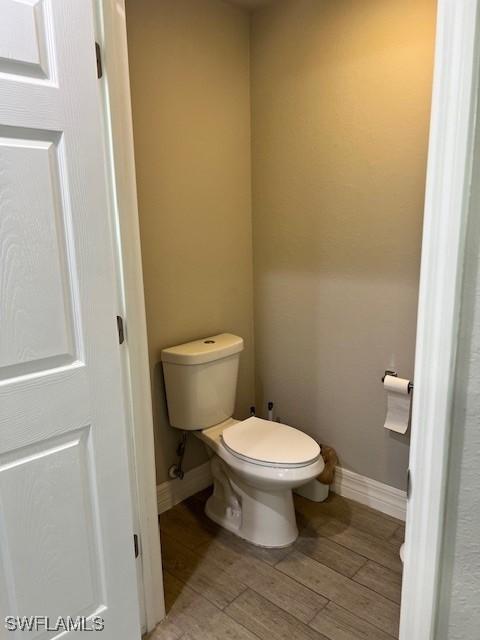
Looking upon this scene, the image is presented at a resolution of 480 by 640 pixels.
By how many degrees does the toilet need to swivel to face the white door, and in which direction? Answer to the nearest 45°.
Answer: approximately 90° to its right

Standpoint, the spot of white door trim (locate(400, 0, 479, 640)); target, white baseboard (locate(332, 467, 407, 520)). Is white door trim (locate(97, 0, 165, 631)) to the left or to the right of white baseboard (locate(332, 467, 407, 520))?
left

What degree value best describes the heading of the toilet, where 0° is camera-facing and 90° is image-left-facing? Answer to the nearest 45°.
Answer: approximately 315°

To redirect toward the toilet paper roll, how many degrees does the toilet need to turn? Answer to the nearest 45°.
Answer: approximately 45° to its left

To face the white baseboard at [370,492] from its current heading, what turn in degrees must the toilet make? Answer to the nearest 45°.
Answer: approximately 45° to its left
